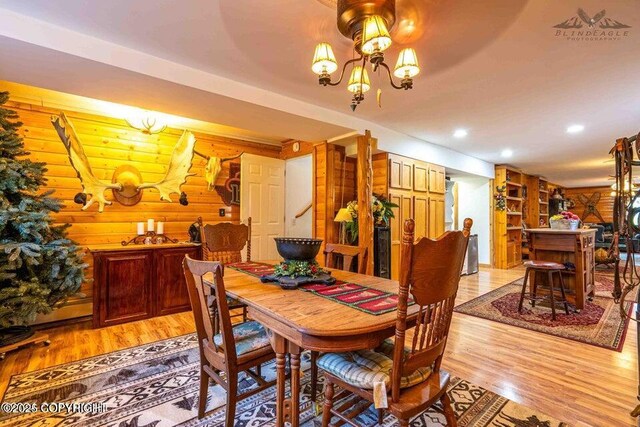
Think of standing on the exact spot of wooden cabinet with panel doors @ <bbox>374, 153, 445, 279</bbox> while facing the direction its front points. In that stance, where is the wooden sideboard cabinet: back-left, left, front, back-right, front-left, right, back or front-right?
right

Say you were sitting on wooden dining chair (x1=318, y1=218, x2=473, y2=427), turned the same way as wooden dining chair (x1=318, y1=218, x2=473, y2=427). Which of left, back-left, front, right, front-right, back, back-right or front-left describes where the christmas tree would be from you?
front-left

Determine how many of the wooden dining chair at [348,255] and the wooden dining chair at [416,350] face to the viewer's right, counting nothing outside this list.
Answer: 0

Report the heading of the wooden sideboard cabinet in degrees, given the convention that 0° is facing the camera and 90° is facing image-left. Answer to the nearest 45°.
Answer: approximately 315°

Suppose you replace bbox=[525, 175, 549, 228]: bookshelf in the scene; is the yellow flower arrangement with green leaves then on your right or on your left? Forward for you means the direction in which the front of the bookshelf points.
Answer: on your right

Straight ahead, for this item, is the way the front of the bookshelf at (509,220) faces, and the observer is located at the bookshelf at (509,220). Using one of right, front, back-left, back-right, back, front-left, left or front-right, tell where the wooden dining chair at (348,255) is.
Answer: front-right

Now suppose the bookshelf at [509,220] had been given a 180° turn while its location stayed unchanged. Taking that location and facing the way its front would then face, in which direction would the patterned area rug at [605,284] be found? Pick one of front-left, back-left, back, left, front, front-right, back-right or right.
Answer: back

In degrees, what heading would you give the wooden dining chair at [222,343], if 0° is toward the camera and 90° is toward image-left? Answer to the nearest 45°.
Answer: approximately 225°

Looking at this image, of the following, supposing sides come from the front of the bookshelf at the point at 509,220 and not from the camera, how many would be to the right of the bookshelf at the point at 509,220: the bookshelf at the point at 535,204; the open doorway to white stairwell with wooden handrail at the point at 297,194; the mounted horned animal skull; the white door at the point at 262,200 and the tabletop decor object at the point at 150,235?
4

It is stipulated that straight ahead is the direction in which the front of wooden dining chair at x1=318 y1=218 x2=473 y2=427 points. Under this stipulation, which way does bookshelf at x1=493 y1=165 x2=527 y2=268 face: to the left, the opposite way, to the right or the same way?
the opposite way

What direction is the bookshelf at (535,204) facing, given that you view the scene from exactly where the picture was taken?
facing the viewer and to the right of the viewer

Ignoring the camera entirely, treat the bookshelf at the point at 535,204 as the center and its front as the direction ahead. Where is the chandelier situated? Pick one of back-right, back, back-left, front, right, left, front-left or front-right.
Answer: front-right

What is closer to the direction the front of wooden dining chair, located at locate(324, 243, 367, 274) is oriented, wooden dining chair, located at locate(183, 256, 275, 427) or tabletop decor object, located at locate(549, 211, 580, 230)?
the wooden dining chair

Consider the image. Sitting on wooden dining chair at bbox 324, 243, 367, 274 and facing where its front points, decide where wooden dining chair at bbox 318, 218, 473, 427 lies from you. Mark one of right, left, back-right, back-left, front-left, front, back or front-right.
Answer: front-left

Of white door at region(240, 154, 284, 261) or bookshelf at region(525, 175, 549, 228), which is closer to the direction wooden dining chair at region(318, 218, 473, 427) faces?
the white door

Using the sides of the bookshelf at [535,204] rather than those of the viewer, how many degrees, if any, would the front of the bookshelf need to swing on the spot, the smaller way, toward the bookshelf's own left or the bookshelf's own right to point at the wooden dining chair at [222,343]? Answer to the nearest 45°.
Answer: approximately 45° to the bookshelf's own right

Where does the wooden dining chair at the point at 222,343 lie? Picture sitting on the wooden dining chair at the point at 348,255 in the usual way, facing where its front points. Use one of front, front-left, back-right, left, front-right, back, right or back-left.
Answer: front

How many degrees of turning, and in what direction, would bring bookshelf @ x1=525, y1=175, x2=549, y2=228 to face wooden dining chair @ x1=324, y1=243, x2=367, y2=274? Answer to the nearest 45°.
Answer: approximately 45° to its right
